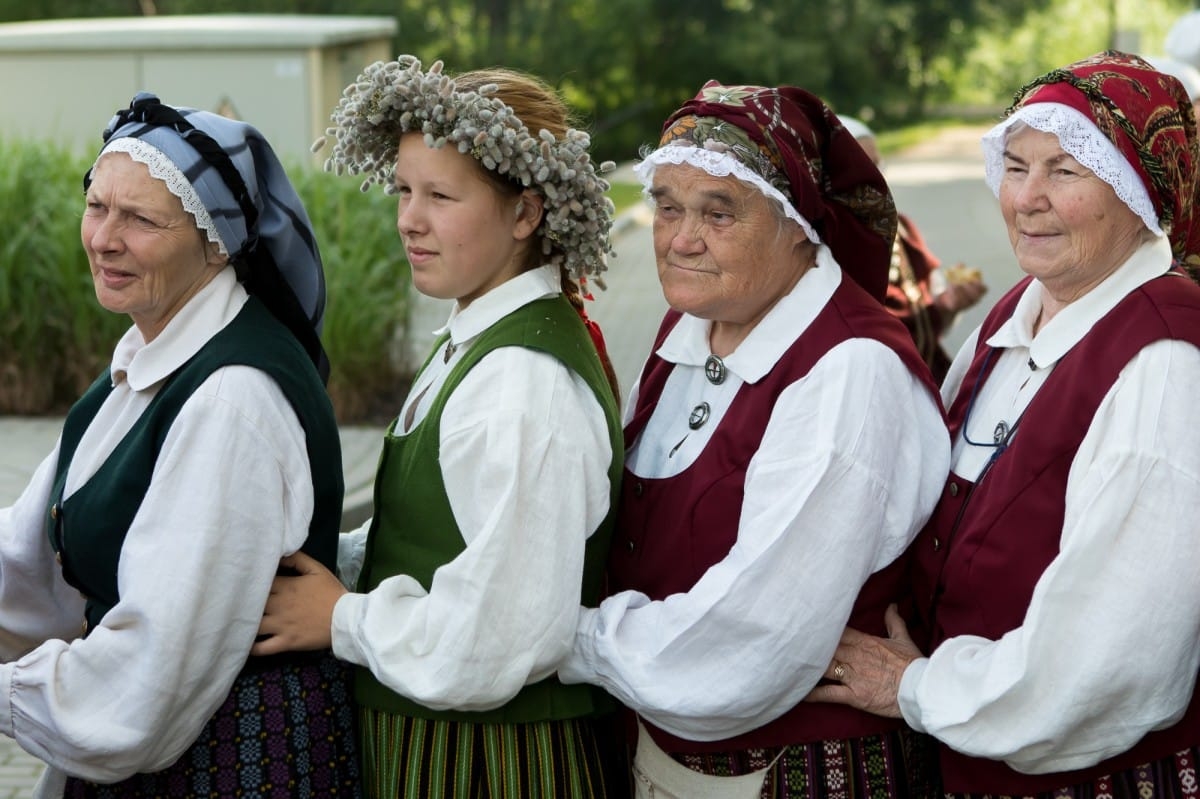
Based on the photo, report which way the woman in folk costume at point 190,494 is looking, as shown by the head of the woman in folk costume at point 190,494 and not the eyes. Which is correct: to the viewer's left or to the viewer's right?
to the viewer's left

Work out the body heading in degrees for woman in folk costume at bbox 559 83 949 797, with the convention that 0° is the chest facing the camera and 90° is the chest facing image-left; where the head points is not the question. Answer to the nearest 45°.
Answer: approximately 45°

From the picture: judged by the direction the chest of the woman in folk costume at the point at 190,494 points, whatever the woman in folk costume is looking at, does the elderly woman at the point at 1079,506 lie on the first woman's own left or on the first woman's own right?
on the first woman's own left

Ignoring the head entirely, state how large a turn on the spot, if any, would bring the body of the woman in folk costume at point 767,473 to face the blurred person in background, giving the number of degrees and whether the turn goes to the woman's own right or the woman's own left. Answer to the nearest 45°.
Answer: approximately 135° to the woman's own right

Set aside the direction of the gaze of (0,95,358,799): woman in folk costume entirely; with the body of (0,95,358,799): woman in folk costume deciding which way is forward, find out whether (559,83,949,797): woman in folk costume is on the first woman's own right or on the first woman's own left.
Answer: on the first woman's own left

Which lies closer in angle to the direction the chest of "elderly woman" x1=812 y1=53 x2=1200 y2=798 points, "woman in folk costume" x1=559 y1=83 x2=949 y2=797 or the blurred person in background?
the woman in folk costume

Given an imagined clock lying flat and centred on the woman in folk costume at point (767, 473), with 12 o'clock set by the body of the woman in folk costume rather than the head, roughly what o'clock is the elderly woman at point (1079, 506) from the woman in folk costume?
The elderly woman is roughly at 8 o'clock from the woman in folk costume.

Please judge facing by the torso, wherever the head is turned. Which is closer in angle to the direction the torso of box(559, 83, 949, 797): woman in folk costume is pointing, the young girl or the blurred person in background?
the young girl

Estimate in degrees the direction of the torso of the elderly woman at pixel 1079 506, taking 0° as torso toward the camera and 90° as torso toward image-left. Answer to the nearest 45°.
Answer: approximately 45°

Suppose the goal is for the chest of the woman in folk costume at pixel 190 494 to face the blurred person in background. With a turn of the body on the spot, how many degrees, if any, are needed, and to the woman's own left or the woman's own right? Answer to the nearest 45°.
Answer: approximately 180°
